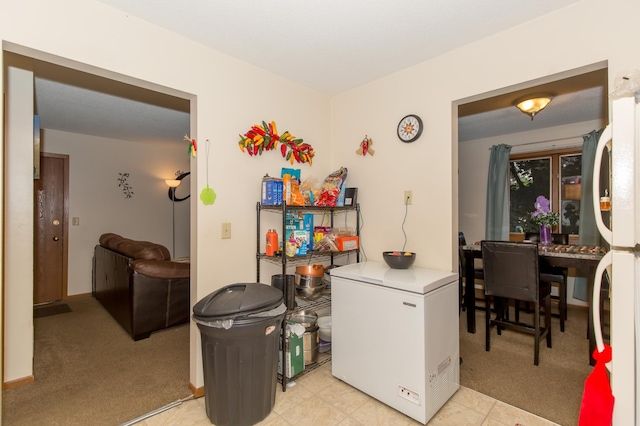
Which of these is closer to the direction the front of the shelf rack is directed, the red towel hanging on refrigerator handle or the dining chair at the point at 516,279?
the red towel hanging on refrigerator handle

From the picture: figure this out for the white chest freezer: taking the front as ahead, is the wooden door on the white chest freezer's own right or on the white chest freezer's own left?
on the white chest freezer's own right

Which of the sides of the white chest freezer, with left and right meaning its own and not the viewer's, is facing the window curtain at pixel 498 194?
back

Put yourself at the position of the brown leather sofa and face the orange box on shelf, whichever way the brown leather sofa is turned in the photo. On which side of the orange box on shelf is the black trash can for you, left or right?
right

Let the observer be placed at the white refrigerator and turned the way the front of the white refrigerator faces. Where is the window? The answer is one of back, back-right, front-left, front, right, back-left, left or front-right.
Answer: right

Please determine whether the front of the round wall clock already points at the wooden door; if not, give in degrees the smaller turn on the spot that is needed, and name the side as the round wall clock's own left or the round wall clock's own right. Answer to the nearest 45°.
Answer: approximately 45° to the round wall clock's own right

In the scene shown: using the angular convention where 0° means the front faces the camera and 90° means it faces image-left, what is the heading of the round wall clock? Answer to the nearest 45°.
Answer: approximately 45°

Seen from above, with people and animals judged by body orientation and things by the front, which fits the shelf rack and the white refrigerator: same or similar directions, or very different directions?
very different directions

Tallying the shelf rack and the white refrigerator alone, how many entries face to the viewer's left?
1

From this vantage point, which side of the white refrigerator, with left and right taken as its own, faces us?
left

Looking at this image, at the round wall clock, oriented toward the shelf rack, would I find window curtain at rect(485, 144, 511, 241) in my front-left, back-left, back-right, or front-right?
back-right

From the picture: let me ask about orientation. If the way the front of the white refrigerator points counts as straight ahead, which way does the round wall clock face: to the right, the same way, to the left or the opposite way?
to the left

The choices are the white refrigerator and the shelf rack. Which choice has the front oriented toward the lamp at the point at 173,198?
the white refrigerator

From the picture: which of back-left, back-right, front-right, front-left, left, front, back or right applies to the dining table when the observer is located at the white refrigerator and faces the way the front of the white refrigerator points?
right
